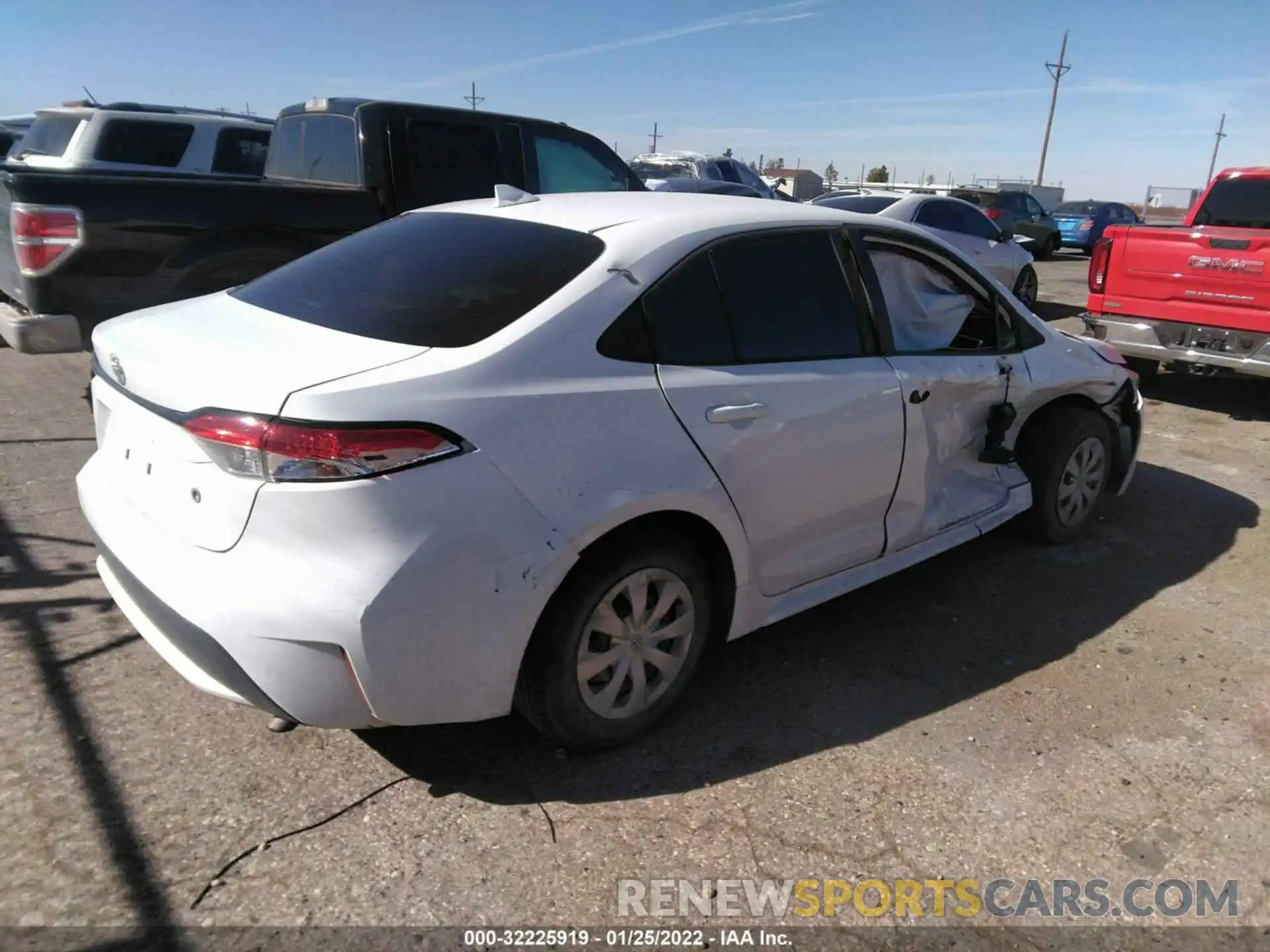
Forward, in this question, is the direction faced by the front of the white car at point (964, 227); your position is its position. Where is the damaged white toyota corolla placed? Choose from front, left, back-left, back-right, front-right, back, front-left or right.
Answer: back-right

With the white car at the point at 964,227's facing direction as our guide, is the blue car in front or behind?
in front

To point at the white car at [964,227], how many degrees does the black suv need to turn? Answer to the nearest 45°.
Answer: approximately 135° to its right

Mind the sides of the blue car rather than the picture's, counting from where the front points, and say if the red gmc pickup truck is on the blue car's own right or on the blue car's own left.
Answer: on the blue car's own right

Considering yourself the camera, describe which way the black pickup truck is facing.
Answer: facing away from the viewer and to the right of the viewer

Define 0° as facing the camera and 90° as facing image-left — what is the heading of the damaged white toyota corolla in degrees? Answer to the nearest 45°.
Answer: approximately 225°

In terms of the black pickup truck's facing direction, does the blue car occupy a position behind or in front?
in front

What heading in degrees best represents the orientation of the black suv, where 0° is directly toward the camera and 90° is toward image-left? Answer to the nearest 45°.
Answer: approximately 225°

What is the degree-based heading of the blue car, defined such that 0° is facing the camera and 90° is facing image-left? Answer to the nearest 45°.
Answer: approximately 225°
